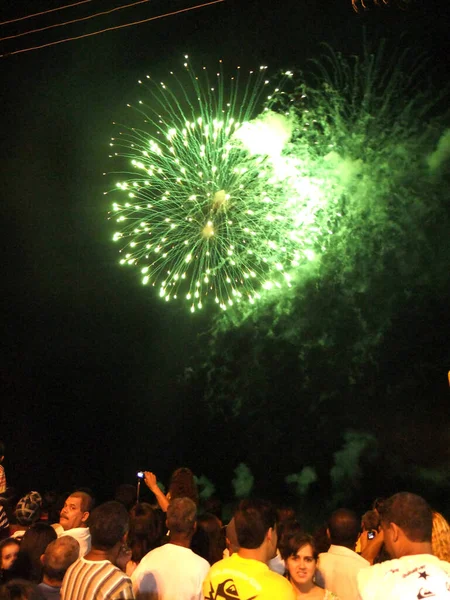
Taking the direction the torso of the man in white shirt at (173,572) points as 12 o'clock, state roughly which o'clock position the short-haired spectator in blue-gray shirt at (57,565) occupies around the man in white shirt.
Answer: The short-haired spectator in blue-gray shirt is roughly at 9 o'clock from the man in white shirt.

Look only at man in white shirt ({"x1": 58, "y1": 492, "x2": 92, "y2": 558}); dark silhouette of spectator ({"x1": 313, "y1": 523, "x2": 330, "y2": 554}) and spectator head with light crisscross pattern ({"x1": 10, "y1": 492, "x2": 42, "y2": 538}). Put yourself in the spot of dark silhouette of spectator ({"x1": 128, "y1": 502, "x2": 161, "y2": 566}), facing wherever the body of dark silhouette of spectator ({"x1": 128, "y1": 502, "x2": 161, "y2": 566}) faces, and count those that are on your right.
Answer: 1

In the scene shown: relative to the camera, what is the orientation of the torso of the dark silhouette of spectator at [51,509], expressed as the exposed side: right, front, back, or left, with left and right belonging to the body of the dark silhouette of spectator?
back

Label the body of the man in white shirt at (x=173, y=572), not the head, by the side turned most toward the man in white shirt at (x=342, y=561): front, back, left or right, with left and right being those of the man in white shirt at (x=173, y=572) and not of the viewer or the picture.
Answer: right

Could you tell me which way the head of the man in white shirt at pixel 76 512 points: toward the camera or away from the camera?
toward the camera

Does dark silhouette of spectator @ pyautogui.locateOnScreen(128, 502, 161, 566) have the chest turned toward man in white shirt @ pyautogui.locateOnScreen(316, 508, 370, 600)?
no

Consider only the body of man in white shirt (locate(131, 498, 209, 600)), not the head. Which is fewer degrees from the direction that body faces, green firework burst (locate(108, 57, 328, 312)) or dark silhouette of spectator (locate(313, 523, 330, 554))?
the green firework burst

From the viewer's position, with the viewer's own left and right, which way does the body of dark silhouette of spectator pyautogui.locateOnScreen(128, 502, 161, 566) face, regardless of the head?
facing away from the viewer

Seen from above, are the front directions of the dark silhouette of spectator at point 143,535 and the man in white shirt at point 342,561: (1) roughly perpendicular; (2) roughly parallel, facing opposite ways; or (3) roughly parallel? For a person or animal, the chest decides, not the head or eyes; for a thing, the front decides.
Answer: roughly parallel

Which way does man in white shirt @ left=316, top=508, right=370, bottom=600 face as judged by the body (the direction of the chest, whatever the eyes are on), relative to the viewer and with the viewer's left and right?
facing away from the viewer

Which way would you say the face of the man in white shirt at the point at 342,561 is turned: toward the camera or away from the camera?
away from the camera

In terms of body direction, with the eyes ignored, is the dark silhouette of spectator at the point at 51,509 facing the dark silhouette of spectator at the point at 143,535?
no

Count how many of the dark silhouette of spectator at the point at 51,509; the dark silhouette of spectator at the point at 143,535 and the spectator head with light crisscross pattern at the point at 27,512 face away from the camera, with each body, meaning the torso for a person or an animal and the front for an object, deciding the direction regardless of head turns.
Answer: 3

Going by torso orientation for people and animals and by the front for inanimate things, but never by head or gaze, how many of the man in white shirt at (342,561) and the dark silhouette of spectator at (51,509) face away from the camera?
2

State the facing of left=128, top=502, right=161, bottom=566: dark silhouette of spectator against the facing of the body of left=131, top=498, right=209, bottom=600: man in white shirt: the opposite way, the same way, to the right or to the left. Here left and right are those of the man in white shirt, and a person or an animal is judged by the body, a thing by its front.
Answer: the same way

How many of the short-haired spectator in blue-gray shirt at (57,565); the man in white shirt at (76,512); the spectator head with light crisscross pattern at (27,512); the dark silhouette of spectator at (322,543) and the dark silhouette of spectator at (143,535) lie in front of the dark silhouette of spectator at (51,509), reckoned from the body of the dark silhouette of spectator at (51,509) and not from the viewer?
0
